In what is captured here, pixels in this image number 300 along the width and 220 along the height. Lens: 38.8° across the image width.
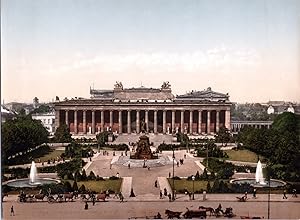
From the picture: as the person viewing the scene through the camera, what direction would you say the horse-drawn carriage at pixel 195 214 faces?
facing to the left of the viewer

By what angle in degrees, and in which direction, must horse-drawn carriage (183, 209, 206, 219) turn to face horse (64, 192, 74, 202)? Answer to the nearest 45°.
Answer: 0° — it already faces it

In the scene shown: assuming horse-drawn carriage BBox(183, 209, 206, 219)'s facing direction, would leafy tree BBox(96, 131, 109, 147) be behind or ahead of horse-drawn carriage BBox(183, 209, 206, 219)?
ahead

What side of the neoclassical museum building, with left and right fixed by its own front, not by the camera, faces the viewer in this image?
front

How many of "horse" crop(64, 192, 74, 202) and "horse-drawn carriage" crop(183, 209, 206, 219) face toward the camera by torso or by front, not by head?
0

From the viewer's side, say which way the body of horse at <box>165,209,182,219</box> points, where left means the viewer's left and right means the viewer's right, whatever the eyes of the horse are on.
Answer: facing to the left of the viewer
